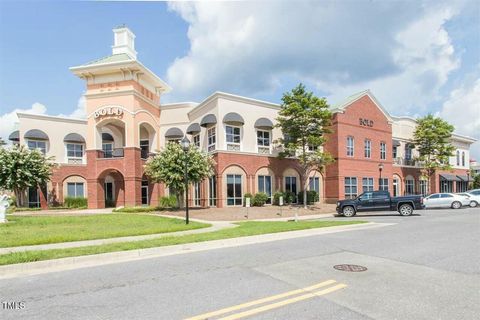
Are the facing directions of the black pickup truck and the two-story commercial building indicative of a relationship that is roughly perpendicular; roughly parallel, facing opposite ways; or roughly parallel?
roughly perpendicular

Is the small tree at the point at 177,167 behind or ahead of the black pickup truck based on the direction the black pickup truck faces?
ahead

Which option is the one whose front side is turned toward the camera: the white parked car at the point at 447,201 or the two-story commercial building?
the two-story commercial building

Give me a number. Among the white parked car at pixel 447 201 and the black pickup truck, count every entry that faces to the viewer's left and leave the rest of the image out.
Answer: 2

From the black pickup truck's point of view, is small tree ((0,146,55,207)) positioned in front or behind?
in front

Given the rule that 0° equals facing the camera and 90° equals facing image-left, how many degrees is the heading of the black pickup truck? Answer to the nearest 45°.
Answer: approximately 90°

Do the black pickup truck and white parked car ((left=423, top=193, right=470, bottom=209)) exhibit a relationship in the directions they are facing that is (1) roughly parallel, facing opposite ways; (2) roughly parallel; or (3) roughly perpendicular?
roughly parallel

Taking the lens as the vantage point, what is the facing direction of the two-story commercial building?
facing the viewer

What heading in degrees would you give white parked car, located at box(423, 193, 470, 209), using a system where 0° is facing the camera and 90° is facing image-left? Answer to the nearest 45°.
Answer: approximately 90°
